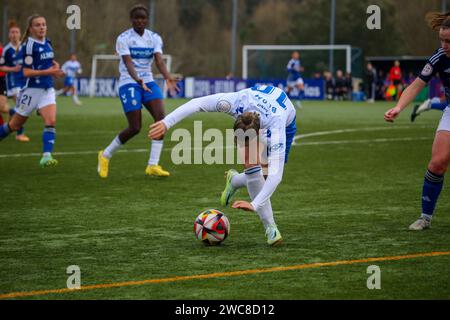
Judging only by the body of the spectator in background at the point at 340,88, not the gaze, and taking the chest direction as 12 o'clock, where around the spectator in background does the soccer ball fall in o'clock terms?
The soccer ball is roughly at 12 o'clock from the spectator in background.

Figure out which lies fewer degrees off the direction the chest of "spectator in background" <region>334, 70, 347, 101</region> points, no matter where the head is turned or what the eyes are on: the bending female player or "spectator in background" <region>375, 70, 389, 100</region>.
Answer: the bending female player

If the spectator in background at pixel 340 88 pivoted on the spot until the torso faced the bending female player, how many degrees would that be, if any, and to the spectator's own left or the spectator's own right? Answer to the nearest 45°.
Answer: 0° — they already face them

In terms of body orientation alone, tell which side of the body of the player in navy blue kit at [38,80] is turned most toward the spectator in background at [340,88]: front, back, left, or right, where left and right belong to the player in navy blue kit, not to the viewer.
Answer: left

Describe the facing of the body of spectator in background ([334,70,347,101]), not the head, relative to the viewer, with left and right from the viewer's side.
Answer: facing the viewer

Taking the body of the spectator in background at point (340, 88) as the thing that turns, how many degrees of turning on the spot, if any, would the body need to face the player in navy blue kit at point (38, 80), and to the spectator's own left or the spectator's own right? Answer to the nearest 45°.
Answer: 0° — they already face them

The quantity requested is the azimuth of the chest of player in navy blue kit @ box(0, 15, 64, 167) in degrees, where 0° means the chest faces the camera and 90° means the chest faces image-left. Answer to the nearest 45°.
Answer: approximately 315°

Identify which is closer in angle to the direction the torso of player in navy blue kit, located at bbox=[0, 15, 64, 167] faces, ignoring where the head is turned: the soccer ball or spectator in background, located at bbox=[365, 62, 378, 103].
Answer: the soccer ball

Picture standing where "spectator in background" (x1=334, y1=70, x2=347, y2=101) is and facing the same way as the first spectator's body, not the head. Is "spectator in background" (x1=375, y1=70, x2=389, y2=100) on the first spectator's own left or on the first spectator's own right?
on the first spectator's own left

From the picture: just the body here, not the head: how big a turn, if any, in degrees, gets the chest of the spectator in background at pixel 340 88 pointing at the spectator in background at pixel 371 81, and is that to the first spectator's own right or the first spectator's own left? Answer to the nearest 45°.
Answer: approximately 90° to the first spectator's own left

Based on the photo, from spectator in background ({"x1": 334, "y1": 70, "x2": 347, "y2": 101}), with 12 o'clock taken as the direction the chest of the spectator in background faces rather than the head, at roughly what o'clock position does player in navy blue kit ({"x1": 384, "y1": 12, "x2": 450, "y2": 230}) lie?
The player in navy blue kit is roughly at 12 o'clock from the spectator in background.

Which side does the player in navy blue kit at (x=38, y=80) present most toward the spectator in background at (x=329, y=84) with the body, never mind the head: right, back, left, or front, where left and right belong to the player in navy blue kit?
left
